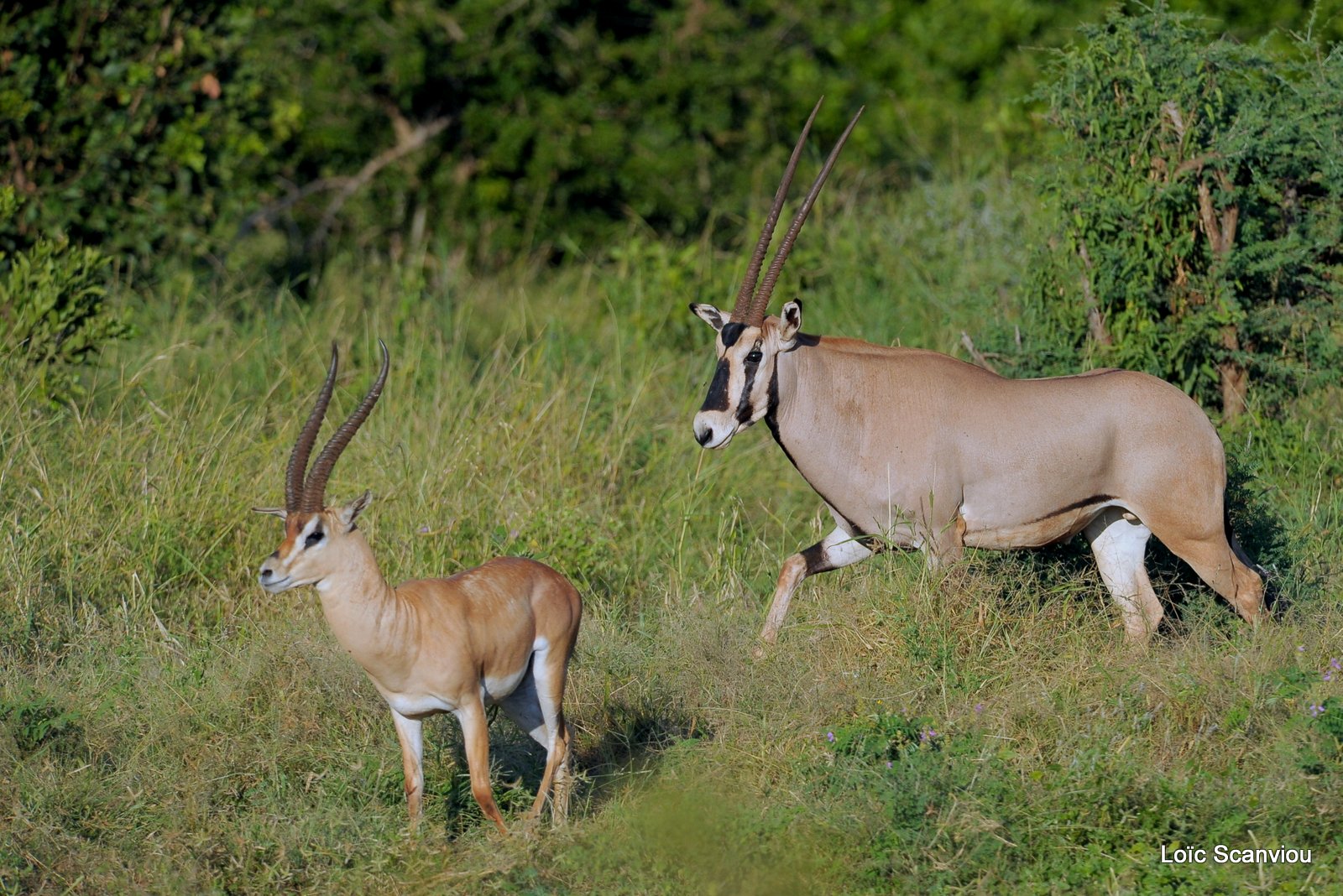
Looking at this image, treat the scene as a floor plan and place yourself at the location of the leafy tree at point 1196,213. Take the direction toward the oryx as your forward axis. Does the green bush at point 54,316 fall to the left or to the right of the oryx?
right

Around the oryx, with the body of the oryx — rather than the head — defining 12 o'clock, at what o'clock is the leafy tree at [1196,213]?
The leafy tree is roughly at 4 o'clock from the oryx.

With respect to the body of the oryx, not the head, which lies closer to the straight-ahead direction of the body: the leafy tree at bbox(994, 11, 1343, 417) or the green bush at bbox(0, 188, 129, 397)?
the green bush

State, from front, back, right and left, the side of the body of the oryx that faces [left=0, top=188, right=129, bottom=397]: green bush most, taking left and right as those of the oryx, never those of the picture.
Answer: front

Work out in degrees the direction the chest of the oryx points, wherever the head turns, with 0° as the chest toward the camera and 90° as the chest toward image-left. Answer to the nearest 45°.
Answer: approximately 90°
